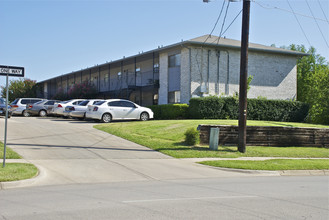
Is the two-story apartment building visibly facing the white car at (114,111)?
yes

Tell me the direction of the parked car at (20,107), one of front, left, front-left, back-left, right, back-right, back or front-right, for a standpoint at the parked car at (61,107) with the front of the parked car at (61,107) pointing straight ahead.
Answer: left

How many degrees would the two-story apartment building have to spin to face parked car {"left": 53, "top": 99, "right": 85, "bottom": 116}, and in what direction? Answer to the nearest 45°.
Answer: approximately 45° to its right

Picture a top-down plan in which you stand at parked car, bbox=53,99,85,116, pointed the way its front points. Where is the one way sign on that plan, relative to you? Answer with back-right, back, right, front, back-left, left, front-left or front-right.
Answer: back-right

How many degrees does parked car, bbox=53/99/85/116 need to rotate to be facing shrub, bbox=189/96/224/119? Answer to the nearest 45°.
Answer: approximately 90° to its right

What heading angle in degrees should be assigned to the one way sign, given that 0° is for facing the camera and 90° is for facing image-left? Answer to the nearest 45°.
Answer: approximately 0°

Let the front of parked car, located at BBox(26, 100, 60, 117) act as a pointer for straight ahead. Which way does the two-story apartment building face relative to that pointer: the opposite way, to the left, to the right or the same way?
the opposite way

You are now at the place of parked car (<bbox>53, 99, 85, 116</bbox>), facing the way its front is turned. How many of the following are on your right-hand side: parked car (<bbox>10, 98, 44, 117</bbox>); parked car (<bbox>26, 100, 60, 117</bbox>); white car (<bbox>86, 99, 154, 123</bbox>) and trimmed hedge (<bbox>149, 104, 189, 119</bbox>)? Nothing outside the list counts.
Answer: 2

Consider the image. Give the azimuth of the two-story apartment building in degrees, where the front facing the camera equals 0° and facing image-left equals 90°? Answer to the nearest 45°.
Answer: approximately 45°

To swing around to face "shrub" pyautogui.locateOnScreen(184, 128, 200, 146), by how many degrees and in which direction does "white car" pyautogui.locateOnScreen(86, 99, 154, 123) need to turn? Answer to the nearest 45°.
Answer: approximately 90° to its right

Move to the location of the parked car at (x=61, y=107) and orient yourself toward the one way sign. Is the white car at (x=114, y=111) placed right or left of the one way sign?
left

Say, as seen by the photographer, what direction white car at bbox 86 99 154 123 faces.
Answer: facing away from the viewer and to the right of the viewer

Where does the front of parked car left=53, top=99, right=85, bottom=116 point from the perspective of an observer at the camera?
facing away from the viewer and to the right of the viewer

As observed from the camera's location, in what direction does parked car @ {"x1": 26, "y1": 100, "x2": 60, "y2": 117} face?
facing away from the viewer and to the right of the viewer

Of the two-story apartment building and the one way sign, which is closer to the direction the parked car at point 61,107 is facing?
the two-story apartment building
